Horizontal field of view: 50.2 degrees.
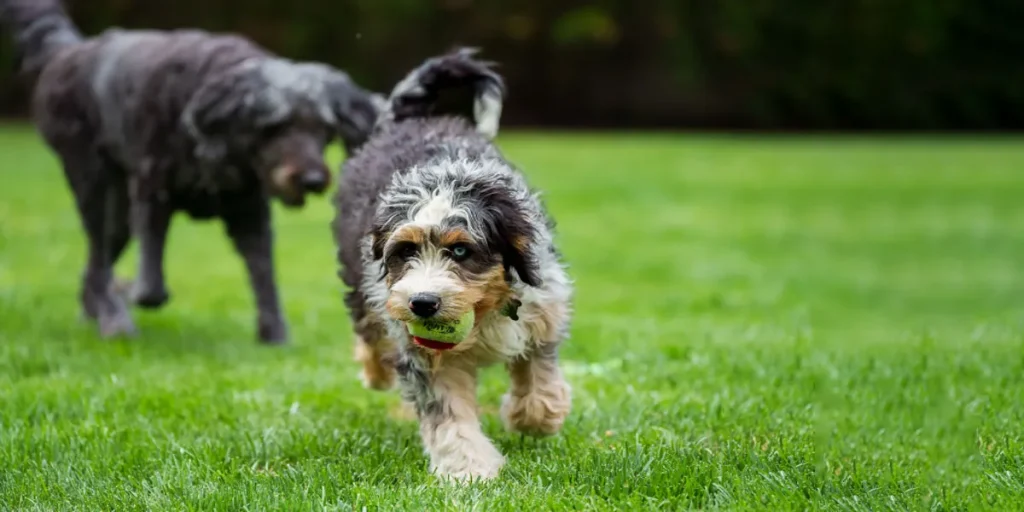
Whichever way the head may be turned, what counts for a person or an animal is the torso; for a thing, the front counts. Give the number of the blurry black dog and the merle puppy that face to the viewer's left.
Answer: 0

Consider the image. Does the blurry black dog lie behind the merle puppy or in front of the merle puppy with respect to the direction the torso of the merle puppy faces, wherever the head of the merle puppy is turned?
behind

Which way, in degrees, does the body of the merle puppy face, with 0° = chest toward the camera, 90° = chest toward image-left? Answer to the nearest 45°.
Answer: approximately 0°

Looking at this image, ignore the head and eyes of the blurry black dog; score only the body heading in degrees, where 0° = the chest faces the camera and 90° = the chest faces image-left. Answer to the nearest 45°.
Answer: approximately 315°

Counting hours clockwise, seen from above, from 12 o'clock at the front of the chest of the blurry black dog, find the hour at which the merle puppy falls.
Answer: The merle puppy is roughly at 1 o'clock from the blurry black dog.
